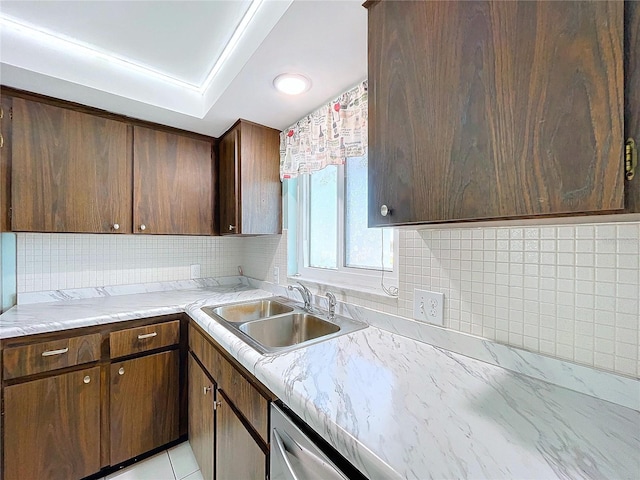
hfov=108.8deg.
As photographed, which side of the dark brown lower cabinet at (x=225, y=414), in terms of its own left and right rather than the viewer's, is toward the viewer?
left

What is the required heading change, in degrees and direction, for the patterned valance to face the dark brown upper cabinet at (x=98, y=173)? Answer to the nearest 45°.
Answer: approximately 45° to its right

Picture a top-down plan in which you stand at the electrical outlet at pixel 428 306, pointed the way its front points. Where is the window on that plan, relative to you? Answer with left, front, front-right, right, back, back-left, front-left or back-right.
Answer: right

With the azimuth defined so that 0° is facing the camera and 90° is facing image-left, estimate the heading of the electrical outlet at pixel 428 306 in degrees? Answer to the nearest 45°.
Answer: approximately 45°

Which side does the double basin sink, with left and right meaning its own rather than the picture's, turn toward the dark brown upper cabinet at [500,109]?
left

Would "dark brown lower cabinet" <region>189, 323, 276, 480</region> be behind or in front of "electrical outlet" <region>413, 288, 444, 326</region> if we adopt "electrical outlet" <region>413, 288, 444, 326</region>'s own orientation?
in front

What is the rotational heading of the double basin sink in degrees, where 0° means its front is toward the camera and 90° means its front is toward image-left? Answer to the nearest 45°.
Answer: approximately 45°
